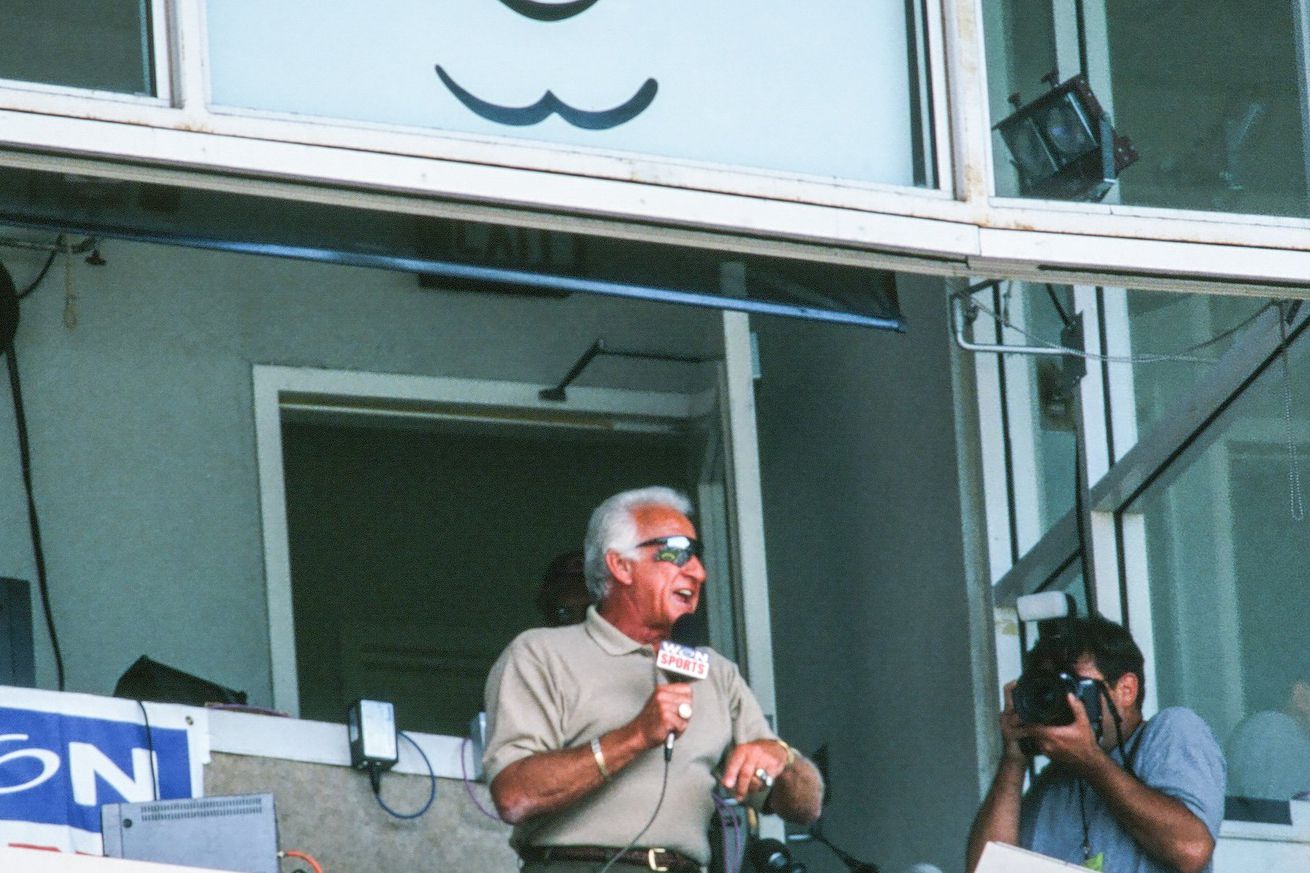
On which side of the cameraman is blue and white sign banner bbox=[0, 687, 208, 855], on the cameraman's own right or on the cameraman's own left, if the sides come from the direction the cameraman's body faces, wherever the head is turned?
on the cameraman's own right

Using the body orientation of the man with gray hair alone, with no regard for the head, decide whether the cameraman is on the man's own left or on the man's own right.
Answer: on the man's own left

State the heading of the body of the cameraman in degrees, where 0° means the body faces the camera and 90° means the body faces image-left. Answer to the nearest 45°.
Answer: approximately 45°

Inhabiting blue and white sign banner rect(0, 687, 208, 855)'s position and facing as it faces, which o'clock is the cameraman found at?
The cameraman is roughly at 10 o'clock from the blue and white sign banner.

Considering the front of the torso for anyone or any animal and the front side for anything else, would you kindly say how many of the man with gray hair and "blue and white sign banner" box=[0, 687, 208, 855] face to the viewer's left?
0

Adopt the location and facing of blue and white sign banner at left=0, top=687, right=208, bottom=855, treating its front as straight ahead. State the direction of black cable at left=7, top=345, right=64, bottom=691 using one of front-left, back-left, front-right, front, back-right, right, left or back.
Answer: back

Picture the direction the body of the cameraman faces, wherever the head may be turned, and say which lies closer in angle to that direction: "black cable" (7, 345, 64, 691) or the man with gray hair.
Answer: the man with gray hair
